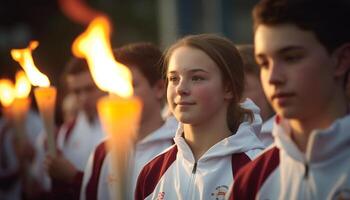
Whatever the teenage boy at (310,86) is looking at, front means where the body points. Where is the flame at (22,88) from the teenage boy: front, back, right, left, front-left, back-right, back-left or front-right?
right

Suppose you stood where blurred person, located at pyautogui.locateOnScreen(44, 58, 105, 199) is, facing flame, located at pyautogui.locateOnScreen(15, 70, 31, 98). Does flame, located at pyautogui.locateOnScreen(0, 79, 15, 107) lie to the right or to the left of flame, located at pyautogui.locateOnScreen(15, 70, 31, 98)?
right

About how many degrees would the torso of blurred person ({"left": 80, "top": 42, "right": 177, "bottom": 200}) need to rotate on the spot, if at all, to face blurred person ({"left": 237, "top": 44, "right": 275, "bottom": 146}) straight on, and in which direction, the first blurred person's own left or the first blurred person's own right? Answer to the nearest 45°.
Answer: approximately 135° to the first blurred person's own left

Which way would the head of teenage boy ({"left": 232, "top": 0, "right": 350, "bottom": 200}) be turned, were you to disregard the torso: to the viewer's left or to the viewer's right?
to the viewer's left

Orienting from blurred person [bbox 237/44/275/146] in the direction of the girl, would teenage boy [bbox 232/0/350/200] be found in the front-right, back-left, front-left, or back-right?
front-left

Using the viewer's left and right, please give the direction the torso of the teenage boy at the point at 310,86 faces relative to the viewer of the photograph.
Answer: facing the viewer and to the left of the viewer

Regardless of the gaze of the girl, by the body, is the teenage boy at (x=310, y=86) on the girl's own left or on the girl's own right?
on the girl's own left

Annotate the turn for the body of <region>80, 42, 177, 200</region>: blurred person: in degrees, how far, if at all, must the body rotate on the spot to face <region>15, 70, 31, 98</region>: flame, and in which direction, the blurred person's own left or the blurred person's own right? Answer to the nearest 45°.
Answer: approximately 90° to the blurred person's own right

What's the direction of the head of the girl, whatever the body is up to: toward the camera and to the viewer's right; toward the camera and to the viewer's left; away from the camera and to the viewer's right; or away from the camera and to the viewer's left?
toward the camera and to the viewer's left

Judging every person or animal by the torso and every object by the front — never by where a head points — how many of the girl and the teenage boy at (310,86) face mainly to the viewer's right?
0
